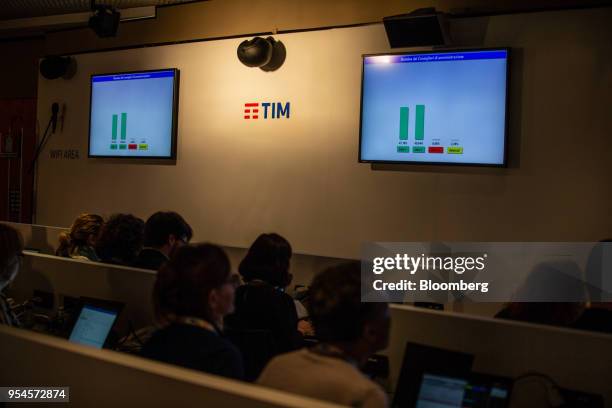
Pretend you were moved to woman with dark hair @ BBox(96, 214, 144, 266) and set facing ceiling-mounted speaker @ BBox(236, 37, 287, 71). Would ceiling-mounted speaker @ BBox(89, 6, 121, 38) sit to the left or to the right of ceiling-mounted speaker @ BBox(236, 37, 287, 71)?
left

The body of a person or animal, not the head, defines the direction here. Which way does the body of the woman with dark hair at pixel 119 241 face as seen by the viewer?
away from the camera

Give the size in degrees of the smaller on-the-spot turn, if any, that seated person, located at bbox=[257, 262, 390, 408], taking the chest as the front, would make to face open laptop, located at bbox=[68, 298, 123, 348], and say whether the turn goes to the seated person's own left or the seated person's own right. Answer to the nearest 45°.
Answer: approximately 90° to the seated person's own left

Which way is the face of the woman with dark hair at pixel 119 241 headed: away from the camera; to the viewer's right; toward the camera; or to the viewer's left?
away from the camera

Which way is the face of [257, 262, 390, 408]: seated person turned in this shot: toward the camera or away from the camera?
away from the camera

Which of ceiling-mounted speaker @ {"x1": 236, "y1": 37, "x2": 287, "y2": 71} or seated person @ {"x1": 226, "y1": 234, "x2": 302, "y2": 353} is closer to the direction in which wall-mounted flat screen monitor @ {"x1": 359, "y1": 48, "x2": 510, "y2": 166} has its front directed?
the seated person

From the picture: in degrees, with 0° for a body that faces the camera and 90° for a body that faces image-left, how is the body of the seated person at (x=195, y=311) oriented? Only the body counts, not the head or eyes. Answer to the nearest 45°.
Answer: approximately 225°

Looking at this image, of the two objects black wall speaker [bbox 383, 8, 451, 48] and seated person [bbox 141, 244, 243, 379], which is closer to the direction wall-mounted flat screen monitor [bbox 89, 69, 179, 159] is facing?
the seated person

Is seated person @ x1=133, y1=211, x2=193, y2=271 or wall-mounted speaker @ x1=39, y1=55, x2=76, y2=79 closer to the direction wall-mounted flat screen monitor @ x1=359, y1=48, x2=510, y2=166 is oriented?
the seated person

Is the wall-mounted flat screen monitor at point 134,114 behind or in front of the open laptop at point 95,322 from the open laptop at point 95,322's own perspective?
behind

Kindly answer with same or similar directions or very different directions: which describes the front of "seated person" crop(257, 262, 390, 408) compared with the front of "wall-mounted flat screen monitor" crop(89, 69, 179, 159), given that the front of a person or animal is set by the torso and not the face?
very different directions

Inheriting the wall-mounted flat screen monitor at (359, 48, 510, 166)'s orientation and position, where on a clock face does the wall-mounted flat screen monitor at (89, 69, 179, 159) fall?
the wall-mounted flat screen monitor at (89, 69, 179, 159) is roughly at 2 o'clock from the wall-mounted flat screen monitor at (359, 48, 510, 166).

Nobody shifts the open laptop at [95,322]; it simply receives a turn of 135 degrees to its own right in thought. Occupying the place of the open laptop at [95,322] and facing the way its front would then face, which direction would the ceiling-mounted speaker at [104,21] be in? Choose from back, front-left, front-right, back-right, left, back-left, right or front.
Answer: front

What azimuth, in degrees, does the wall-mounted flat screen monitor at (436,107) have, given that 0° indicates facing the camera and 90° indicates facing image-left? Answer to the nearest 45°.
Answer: approximately 45°

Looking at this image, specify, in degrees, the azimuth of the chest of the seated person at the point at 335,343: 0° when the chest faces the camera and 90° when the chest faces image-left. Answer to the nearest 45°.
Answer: approximately 225°

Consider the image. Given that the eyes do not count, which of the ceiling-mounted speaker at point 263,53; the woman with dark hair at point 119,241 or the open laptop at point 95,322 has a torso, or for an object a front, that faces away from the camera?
the woman with dark hair

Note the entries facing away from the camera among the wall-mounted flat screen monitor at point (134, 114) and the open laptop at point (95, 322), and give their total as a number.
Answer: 0

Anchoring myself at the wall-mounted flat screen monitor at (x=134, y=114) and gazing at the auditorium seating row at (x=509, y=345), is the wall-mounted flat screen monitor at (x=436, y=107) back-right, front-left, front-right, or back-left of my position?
front-left

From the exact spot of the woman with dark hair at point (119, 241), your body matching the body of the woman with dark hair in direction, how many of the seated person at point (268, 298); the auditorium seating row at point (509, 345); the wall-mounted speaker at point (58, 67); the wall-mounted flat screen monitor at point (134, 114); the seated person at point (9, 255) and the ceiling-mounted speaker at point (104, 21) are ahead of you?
3
